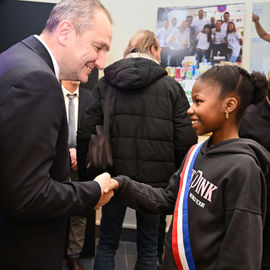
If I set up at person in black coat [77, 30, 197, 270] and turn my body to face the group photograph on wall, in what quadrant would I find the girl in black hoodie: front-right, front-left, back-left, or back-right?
back-right

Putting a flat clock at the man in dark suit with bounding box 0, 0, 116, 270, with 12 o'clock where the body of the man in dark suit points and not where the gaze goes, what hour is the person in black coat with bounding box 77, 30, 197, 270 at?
The person in black coat is roughly at 10 o'clock from the man in dark suit.

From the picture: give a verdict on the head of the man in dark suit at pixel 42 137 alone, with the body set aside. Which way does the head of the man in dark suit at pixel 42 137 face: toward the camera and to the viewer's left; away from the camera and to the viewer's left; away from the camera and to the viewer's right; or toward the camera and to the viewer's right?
toward the camera and to the viewer's right

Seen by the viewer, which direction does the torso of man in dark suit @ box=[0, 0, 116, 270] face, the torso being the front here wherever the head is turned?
to the viewer's right

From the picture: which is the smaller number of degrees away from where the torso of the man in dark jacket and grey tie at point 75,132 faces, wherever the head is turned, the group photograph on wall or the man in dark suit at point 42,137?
the man in dark suit

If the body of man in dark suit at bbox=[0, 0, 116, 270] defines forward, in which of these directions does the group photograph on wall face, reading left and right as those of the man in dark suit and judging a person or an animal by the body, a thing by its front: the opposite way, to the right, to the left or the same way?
to the right

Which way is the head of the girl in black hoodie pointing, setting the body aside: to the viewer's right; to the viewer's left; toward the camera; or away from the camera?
to the viewer's left

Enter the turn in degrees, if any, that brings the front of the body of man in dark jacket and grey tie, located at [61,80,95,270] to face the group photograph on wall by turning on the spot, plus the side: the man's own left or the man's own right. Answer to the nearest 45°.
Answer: approximately 135° to the man's own left

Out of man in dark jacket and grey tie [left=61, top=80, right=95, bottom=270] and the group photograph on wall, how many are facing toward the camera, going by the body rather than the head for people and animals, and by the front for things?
2

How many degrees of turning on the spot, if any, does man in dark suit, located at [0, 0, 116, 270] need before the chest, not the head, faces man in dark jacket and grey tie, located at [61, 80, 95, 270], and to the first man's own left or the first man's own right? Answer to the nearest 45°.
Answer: approximately 90° to the first man's own left

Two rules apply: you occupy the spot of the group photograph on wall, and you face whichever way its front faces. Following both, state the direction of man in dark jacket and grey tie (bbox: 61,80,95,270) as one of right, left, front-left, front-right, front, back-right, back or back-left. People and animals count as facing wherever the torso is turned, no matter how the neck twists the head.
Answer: front-right
